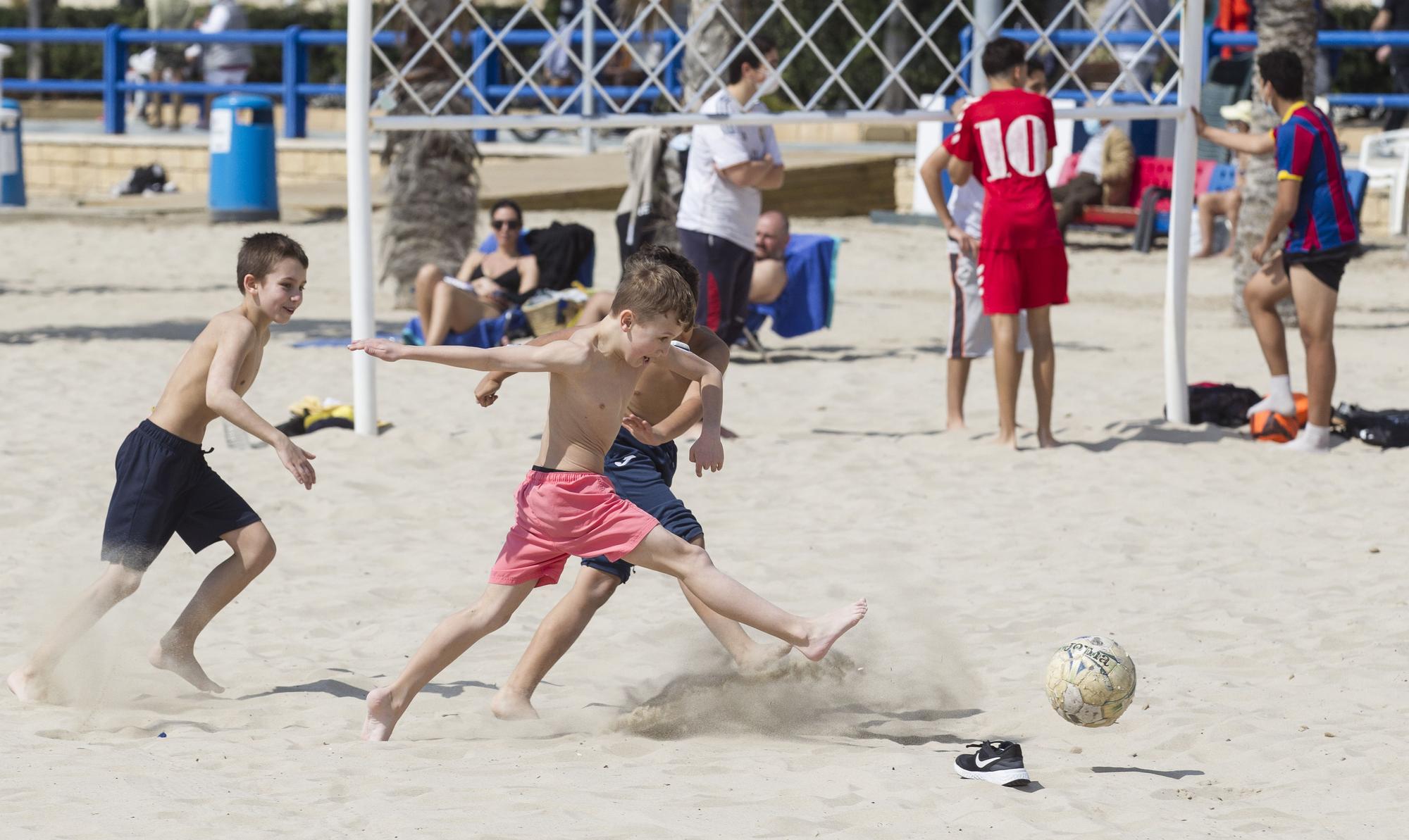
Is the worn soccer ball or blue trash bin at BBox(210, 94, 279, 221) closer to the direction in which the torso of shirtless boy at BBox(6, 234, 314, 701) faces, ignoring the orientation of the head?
the worn soccer ball

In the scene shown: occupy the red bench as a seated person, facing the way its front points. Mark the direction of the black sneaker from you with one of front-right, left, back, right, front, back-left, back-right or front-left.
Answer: front

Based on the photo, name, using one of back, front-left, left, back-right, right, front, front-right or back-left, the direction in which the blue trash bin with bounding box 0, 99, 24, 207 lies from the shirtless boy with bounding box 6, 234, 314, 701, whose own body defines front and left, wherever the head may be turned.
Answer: left

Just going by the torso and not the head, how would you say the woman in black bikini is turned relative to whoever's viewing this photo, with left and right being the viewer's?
facing the viewer and to the left of the viewer

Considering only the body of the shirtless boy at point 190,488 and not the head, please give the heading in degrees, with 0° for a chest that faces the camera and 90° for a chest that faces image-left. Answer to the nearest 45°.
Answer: approximately 270°

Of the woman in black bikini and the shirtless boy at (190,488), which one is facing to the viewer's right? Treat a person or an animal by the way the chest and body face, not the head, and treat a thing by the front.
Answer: the shirtless boy

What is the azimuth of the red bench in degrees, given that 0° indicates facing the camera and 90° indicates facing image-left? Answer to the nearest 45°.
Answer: approximately 0°

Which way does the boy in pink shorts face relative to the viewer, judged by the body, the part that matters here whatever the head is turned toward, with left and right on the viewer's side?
facing the viewer and to the right of the viewer

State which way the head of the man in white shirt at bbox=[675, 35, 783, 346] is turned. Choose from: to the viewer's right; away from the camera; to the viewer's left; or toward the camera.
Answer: to the viewer's right

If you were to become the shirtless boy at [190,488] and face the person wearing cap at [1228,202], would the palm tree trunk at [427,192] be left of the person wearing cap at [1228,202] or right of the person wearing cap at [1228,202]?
left

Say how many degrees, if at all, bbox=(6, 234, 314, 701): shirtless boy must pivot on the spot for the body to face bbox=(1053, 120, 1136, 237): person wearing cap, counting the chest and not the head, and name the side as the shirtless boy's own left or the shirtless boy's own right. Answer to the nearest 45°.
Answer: approximately 45° to the shirtless boy's own left
